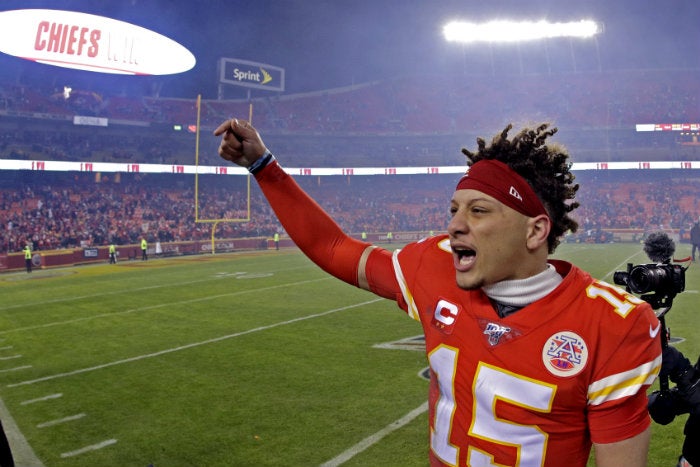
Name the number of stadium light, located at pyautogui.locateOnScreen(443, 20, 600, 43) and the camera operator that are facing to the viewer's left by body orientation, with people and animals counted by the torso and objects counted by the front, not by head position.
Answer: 1

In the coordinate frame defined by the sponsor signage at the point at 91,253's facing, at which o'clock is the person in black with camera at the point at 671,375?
The person in black with camera is roughly at 12 o'clock from the sponsor signage.

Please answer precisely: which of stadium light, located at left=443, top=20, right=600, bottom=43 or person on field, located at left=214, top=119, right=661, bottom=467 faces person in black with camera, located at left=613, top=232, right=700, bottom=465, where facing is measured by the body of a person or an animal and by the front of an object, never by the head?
the stadium light

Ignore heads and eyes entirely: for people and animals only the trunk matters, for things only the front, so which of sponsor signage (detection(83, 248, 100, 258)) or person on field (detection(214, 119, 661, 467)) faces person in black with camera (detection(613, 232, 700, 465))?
the sponsor signage

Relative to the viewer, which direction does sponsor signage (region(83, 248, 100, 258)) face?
toward the camera

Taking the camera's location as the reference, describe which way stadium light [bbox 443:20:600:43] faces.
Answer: facing the viewer

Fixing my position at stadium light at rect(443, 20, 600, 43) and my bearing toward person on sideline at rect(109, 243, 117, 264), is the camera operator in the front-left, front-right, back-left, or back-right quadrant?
front-left

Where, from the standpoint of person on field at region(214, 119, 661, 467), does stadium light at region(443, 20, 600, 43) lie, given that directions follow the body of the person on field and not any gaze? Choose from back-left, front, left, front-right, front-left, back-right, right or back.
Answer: back-right

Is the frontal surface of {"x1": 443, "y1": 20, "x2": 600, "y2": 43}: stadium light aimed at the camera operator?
yes

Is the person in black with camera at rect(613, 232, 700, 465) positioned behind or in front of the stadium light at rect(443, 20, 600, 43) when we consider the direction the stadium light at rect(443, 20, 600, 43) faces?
in front

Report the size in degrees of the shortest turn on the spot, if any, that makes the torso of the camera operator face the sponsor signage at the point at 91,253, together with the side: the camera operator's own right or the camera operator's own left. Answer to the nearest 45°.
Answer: approximately 45° to the camera operator's own right

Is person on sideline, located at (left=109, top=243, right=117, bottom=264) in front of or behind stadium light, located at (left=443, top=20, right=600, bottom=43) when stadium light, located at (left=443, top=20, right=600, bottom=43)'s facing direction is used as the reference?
in front

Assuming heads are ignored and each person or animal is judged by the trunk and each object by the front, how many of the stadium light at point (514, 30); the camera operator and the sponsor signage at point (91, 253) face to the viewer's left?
1

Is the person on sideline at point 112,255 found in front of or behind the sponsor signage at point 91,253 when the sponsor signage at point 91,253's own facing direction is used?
in front

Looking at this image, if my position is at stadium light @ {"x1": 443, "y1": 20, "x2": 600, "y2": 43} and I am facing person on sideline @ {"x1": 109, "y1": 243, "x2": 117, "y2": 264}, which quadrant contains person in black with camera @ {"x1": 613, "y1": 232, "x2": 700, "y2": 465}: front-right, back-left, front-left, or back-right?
front-left
